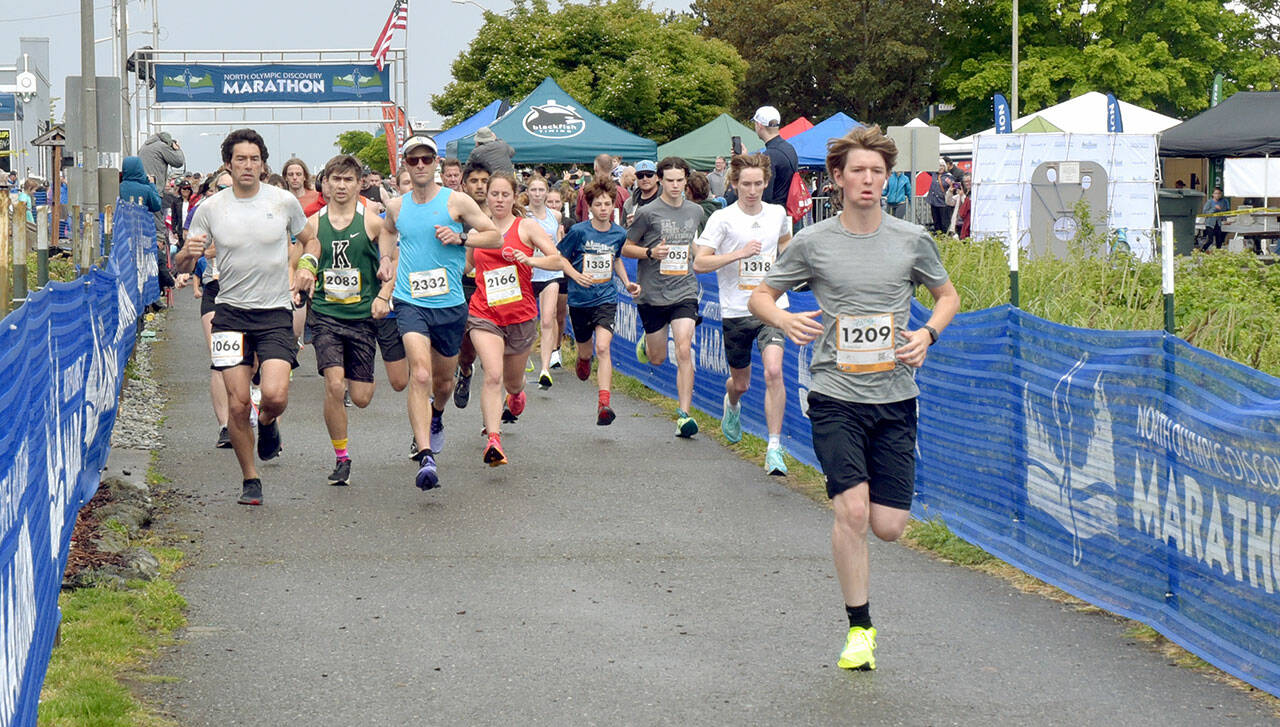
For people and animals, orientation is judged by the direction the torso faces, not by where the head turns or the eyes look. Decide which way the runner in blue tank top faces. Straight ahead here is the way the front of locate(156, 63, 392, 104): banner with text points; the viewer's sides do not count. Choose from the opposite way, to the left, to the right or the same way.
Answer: the same way

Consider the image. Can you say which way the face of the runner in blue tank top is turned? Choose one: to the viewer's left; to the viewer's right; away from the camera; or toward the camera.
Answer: toward the camera

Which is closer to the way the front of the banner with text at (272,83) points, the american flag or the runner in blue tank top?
the runner in blue tank top

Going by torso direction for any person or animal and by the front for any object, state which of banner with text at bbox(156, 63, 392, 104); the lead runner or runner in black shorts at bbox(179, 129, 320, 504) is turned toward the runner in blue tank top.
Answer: the banner with text

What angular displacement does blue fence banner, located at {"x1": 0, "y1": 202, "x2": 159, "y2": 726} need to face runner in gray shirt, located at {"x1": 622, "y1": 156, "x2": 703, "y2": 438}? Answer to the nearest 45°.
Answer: approximately 45° to its left

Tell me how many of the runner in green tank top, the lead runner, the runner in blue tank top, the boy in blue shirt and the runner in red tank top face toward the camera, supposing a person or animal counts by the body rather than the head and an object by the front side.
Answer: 5

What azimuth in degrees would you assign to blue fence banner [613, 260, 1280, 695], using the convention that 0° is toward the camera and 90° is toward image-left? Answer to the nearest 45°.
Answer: approximately 45°

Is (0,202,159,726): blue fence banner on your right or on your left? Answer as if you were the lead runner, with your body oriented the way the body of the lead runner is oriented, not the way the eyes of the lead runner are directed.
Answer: on your right

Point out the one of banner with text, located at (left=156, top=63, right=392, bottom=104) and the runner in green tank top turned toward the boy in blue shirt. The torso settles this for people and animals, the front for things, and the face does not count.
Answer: the banner with text

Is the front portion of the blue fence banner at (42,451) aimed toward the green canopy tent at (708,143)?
no

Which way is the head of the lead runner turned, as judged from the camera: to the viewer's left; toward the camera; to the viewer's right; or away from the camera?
toward the camera

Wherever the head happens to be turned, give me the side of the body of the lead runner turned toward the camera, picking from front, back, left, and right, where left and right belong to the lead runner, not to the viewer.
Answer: front

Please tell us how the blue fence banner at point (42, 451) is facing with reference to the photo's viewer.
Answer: facing to the right of the viewer

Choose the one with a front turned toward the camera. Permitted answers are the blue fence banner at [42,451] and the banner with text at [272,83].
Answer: the banner with text

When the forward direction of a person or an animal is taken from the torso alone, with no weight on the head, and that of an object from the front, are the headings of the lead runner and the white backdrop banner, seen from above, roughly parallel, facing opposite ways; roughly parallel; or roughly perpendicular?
roughly parallel

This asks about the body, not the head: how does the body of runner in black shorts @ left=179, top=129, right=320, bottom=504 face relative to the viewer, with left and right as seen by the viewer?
facing the viewer

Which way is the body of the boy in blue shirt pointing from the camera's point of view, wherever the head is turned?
toward the camera

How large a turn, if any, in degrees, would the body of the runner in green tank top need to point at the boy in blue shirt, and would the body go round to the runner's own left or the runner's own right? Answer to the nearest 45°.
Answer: approximately 135° to the runner's own left

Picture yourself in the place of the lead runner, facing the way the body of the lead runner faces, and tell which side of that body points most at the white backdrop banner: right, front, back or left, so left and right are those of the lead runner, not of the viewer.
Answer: back

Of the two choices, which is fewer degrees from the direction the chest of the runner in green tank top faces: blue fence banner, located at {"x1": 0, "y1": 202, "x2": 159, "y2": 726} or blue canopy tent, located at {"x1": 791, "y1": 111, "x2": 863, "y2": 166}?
the blue fence banner

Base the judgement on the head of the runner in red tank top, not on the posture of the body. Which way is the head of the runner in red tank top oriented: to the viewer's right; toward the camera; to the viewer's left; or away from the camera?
toward the camera

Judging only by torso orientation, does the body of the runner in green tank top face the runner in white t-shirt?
no
